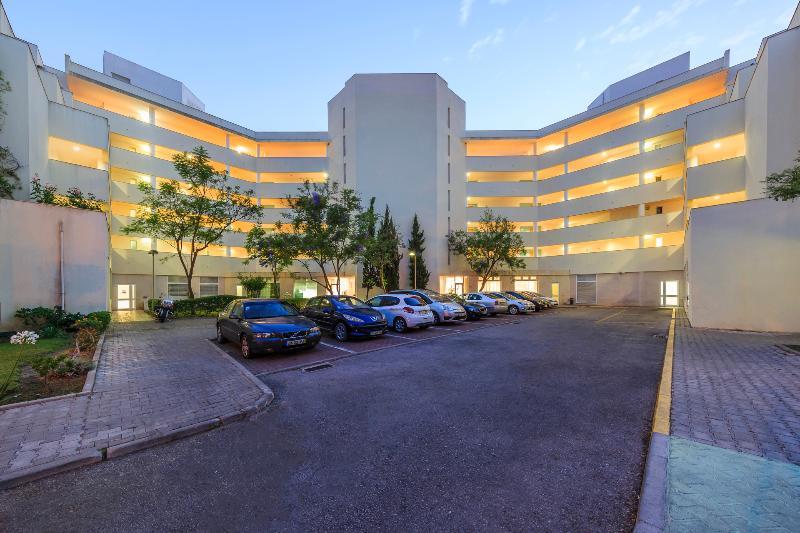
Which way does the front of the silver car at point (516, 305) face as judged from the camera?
facing the viewer and to the right of the viewer

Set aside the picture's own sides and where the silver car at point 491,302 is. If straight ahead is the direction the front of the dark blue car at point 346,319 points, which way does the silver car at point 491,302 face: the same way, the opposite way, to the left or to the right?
the same way

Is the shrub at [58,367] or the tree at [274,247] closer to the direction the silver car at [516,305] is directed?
the shrub

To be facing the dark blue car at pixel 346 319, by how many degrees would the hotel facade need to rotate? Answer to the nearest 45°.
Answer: approximately 45° to its right

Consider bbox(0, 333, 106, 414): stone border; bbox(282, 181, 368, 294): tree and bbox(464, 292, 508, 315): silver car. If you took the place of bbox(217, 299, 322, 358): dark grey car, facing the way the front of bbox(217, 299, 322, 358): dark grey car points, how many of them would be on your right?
1

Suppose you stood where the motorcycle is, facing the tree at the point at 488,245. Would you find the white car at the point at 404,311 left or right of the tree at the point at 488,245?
right

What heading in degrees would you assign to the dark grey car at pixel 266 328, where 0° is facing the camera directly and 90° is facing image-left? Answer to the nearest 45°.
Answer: approximately 315°

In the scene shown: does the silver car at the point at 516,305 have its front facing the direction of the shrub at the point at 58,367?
no

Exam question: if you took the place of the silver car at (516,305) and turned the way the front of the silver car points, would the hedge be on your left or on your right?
on your right

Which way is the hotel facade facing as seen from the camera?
toward the camera

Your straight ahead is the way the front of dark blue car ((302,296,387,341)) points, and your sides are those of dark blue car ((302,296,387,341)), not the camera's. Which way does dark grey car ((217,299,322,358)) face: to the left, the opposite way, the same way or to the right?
the same way

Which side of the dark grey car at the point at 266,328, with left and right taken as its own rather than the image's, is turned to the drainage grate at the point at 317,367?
front

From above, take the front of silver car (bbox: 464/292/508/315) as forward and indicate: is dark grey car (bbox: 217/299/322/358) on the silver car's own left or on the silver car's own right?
on the silver car's own right

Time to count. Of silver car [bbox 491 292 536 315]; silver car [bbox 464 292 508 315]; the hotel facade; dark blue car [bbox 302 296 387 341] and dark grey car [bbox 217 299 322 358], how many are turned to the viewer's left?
0

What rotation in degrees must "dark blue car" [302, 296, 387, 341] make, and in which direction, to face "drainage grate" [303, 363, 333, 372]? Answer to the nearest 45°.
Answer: approximately 45° to its right

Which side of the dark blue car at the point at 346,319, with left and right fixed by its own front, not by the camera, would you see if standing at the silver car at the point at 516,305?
left
